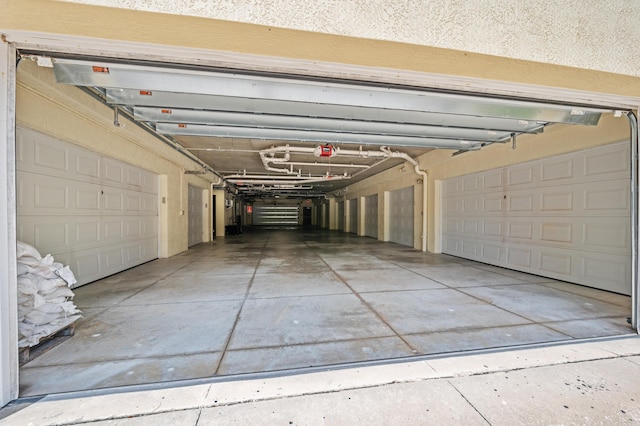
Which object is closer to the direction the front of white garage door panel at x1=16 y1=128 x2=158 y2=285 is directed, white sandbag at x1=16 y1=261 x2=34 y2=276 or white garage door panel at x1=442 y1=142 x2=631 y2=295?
the white garage door panel

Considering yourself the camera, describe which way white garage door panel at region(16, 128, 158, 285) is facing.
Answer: facing the viewer and to the right of the viewer

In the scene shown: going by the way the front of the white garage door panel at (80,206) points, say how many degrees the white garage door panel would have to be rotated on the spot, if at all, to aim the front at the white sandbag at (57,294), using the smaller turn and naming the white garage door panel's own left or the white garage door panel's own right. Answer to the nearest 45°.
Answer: approximately 45° to the white garage door panel's own right

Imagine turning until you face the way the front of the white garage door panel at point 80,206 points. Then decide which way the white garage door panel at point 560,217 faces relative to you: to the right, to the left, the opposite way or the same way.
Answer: the opposite way

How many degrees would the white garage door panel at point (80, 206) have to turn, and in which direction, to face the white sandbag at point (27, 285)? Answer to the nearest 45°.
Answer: approximately 45° to its right

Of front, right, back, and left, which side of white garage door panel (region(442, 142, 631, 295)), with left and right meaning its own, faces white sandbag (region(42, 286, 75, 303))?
front

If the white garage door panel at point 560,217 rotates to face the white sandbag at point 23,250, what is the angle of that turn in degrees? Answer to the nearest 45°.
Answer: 0° — it already faces it

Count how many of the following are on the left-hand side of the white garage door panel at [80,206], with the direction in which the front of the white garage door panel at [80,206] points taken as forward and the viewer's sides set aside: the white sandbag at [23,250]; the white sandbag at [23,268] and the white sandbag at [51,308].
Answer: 0

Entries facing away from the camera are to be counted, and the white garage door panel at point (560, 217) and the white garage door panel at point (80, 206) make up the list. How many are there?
0

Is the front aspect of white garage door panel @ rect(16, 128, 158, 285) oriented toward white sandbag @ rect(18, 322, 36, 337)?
no

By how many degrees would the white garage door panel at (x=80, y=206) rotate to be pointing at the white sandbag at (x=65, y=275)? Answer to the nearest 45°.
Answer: approximately 45° to its right

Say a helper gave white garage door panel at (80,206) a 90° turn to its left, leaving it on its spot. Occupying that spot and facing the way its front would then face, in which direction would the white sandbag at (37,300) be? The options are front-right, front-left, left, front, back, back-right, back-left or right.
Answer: back-right

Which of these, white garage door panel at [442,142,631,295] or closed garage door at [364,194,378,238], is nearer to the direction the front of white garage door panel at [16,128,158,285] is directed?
the white garage door panel

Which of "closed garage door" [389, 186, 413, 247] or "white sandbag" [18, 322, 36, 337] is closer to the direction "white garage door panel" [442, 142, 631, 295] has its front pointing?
the white sandbag

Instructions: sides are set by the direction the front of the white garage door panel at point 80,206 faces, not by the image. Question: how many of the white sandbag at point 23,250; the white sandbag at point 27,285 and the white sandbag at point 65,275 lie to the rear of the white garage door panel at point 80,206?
0

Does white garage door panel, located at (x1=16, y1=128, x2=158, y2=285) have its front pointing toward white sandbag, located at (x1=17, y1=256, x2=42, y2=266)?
no

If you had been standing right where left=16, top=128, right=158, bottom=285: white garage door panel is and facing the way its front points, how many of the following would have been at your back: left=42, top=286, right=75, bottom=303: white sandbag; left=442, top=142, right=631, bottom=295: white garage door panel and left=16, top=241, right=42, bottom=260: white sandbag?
0

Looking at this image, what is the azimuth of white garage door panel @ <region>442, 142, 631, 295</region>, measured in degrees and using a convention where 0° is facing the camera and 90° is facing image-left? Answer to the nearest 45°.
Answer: approximately 45°

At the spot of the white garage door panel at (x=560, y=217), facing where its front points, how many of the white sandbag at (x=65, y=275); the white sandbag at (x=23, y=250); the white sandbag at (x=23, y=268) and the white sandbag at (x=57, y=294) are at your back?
0
